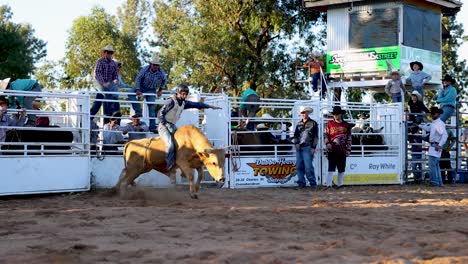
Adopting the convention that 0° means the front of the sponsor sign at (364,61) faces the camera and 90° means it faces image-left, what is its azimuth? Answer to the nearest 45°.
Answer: approximately 0°

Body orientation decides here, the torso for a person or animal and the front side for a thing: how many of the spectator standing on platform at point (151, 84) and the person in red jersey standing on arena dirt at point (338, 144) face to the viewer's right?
0

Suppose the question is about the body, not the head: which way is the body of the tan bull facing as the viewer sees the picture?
to the viewer's right

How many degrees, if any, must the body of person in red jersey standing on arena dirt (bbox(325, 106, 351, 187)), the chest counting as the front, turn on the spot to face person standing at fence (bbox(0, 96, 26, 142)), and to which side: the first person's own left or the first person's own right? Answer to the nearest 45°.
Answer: approximately 45° to the first person's own right

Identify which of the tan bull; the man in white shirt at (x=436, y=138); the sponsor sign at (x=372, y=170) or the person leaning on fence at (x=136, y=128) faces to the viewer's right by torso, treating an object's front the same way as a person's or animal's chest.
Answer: the tan bull

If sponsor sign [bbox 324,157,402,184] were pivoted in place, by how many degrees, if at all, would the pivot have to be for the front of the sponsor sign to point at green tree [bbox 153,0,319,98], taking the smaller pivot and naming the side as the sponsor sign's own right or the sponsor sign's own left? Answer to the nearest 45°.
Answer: approximately 135° to the sponsor sign's own right
